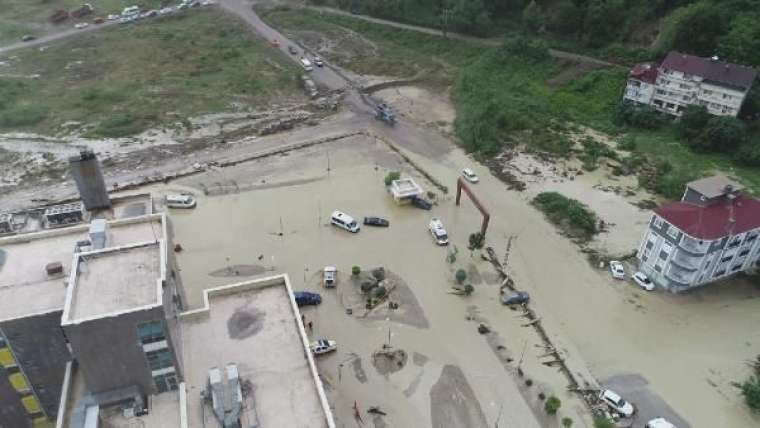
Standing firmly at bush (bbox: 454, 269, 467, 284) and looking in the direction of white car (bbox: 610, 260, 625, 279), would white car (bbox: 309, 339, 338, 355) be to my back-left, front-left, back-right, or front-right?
back-right

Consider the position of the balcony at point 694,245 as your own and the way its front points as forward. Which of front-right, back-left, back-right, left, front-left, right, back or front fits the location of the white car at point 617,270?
front-right

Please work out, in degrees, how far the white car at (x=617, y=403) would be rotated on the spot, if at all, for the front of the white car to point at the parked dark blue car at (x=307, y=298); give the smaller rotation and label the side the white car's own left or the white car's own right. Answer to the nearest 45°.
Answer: approximately 135° to the white car's own right

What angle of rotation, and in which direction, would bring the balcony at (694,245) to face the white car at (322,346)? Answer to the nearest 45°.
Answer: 0° — it already faces it

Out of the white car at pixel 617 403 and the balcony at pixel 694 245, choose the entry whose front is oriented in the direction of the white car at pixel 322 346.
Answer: the balcony

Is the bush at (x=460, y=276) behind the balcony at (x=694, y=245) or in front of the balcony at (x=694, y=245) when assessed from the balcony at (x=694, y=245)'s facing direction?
in front

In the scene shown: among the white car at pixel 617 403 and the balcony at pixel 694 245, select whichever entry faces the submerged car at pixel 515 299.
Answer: the balcony

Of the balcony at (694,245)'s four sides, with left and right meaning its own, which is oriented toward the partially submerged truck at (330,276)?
front

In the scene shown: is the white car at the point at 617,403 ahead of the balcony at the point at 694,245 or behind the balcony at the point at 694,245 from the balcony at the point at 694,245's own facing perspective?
ahead

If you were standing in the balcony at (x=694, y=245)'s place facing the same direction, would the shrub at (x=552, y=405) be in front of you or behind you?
in front

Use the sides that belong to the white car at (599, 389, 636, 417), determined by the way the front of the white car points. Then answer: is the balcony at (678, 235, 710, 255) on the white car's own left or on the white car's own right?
on the white car's own left

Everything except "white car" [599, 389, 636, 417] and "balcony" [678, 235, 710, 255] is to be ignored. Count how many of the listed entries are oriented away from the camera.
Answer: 0

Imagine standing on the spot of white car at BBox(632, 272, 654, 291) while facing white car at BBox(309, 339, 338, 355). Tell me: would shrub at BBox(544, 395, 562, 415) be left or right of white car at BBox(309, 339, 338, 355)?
left

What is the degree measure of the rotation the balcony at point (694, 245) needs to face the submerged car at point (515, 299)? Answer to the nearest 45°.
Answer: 0° — it already faces it
